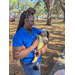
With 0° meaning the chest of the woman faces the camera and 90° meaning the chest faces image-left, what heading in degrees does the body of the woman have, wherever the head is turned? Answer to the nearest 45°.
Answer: approximately 315°
